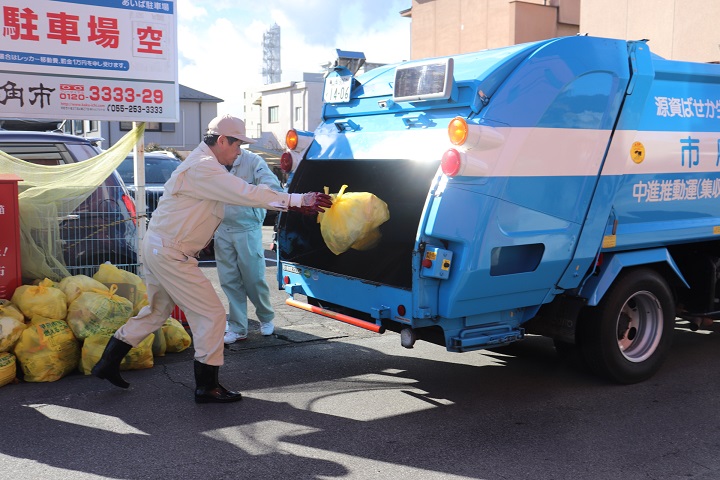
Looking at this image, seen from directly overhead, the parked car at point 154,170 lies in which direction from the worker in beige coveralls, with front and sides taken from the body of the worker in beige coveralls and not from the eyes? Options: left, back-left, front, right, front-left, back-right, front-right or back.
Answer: left

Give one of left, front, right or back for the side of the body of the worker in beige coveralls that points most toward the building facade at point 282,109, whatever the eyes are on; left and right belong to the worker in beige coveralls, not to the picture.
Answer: left

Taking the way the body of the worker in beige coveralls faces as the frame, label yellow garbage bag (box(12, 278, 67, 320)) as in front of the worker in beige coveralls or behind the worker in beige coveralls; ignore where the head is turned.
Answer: behind

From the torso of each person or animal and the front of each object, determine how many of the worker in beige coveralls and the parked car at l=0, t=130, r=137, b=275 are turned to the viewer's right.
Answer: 1

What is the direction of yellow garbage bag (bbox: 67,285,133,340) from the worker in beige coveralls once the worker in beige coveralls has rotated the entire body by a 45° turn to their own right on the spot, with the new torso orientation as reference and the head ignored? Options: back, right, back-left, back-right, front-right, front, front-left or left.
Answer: back

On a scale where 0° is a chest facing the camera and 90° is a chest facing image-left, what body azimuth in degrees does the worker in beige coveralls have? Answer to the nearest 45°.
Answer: approximately 270°

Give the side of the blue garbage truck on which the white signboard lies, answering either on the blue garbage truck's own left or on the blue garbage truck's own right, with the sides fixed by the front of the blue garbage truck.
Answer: on the blue garbage truck's own left

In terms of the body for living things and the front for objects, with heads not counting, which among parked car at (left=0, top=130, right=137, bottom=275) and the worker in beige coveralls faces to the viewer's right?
the worker in beige coveralls

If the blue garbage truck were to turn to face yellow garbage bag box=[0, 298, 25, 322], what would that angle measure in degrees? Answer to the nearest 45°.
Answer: approximately 135° to its left

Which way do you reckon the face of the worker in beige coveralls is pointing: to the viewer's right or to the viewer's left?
to the viewer's right

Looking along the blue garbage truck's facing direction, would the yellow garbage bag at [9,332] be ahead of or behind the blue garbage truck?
behind

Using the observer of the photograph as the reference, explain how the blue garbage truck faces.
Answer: facing away from the viewer and to the right of the viewer
